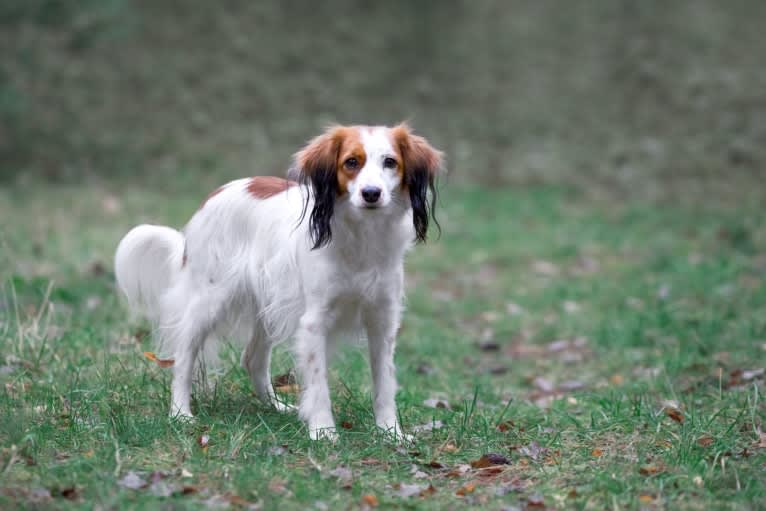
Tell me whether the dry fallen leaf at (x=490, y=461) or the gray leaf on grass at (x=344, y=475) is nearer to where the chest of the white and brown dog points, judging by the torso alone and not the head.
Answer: the dry fallen leaf

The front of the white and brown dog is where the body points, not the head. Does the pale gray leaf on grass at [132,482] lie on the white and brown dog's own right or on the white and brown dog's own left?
on the white and brown dog's own right

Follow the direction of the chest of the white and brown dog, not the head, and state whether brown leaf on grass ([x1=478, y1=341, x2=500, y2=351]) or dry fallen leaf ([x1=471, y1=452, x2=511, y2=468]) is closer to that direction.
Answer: the dry fallen leaf

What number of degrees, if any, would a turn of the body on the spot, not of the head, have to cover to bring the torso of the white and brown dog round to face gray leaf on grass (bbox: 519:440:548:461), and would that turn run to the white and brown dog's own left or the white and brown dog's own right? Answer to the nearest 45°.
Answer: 0° — it already faces it

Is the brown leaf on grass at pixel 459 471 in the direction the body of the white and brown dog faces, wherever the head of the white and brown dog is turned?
yes

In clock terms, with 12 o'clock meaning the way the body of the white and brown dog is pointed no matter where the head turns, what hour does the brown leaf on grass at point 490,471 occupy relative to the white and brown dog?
The brown leaf on grass is roughly at 12 o'clock from the white and brown dog.

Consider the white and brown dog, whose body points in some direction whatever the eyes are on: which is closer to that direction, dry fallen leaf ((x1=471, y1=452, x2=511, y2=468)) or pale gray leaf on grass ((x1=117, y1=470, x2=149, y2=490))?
the dry fallen leaf

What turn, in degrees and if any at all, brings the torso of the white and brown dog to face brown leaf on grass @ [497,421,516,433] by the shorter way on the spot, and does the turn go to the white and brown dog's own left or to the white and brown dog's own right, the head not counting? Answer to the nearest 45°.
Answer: approximately 45° to the white and brown dog's own left

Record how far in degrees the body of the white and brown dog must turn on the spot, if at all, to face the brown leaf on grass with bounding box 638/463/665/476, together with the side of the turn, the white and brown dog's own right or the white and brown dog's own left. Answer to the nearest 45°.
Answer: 0° — it already faces it

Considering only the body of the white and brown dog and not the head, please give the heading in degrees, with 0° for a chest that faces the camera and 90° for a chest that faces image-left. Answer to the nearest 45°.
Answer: approximately 315°
